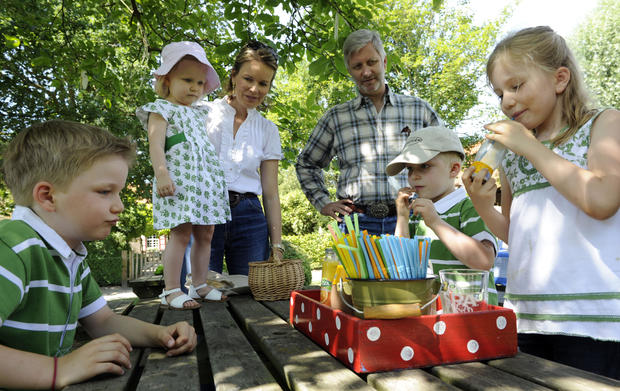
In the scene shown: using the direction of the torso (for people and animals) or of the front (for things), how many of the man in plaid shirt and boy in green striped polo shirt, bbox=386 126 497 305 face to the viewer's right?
0

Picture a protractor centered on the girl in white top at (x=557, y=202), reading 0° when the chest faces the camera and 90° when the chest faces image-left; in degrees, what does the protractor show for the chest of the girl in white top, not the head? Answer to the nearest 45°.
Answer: approximately 45°

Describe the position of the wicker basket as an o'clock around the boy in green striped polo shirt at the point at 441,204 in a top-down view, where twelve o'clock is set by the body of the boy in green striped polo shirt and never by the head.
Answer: The wicker basket is roughly at 2 o'clock from the boy in green striped polo shirt.

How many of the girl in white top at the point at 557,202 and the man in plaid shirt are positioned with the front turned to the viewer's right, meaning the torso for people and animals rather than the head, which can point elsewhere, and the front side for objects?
0

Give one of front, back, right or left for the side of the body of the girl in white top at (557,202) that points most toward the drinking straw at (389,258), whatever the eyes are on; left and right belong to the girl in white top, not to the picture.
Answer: front

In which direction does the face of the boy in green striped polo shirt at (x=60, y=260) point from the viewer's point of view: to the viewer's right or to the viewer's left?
to the viewer's right

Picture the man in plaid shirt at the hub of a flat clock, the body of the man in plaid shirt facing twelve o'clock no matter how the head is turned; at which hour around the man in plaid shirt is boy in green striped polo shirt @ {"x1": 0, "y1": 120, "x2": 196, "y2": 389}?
The boy in green striped polo shirt is roughly at 1 o'clock from the man in plaid shirt.

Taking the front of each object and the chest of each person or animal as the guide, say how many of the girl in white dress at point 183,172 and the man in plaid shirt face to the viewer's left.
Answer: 0

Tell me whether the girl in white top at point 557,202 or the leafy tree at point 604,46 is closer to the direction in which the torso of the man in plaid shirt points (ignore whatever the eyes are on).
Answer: the girl in white top

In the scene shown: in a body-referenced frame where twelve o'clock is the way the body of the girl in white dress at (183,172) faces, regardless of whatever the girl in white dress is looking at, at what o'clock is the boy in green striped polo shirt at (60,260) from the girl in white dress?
The boy in green striped polo shirt is roughly at 2 o'clock from the girl in white dress.

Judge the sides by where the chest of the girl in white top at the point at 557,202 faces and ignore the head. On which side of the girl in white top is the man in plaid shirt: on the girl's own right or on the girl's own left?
on the girl's own right
